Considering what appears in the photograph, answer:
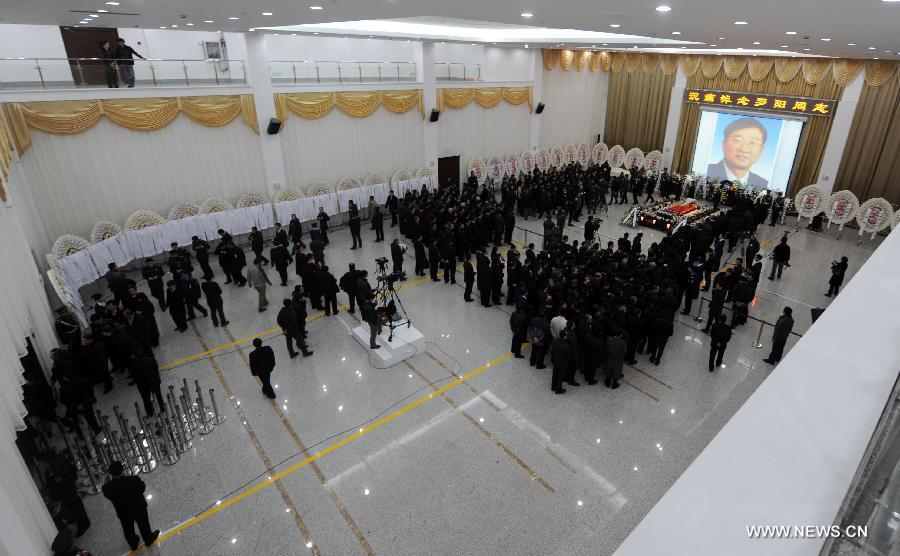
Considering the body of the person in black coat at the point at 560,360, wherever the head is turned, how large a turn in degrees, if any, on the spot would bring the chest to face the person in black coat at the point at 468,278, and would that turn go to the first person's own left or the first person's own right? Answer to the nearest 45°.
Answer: approximately 90° to the first person's own left

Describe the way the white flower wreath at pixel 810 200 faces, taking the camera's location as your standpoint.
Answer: facing the viewer

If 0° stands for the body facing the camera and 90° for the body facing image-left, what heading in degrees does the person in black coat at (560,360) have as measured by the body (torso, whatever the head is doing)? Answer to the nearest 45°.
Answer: approximately 225°

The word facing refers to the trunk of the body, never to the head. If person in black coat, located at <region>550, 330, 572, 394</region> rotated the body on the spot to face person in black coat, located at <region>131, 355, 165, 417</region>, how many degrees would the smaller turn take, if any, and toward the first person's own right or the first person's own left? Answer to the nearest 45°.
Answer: approximately 135° to the first person's own left

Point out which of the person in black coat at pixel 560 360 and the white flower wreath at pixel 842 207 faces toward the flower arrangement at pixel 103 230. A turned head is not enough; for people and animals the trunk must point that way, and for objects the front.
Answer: the white flower wreath

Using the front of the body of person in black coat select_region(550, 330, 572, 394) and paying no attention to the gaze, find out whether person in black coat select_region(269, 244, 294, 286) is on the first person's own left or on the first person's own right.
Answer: on the first person's own left

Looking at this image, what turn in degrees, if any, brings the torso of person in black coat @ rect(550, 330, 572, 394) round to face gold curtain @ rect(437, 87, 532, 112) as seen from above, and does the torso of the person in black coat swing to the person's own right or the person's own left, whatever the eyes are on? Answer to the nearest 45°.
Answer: approximately 45° to the person's own left

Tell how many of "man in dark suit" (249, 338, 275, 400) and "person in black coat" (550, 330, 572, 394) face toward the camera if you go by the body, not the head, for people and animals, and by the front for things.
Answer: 0

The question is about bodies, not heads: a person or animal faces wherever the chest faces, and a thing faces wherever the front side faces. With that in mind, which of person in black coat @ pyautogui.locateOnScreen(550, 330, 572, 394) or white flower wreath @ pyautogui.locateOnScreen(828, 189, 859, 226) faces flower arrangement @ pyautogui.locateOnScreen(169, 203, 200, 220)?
the white flower wreath

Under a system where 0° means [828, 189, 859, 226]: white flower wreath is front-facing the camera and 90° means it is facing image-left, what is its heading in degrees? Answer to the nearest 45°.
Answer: approximately 45°
